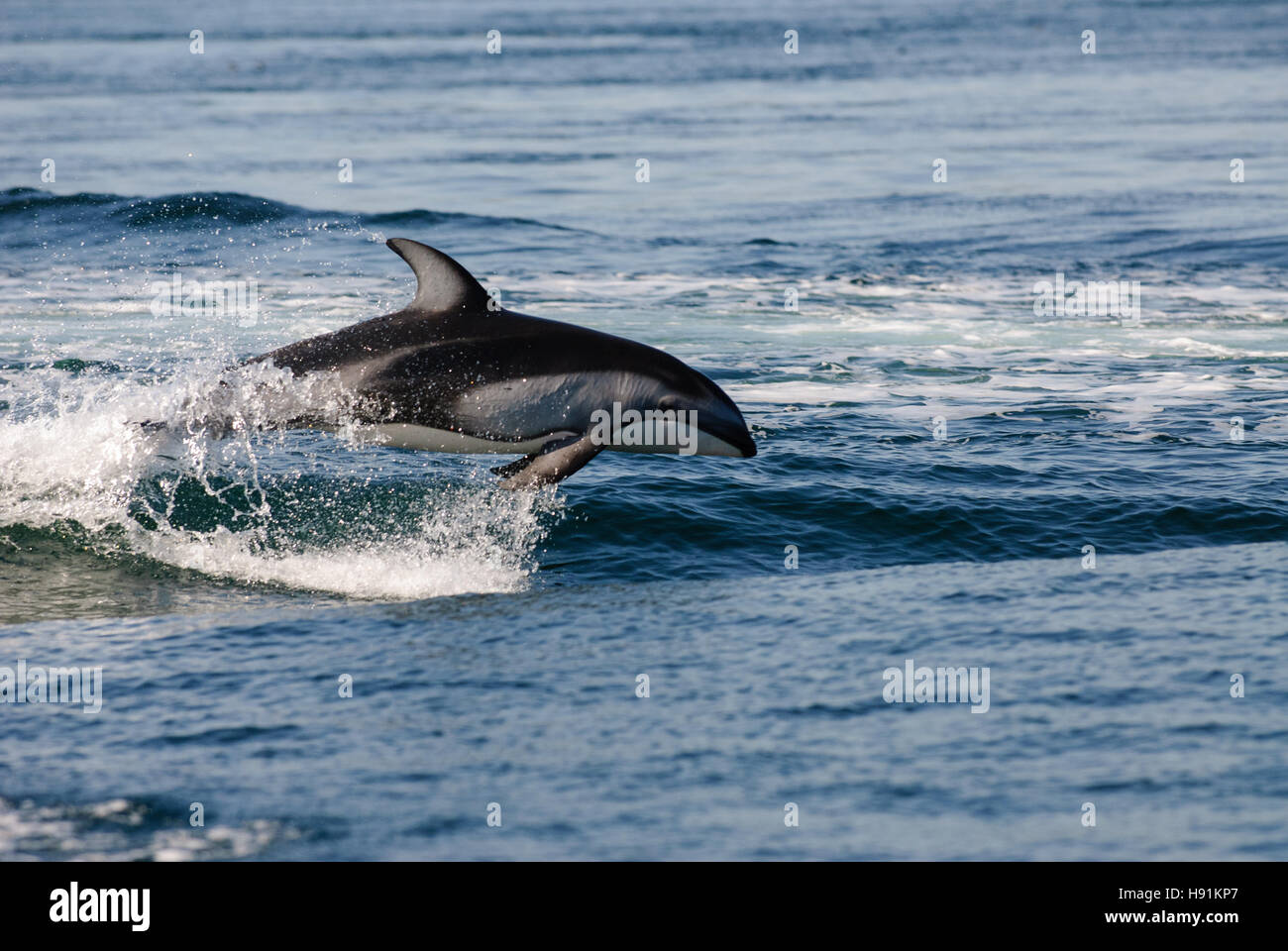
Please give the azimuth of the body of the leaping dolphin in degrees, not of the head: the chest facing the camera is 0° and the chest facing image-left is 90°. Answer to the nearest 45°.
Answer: approximately 270°
